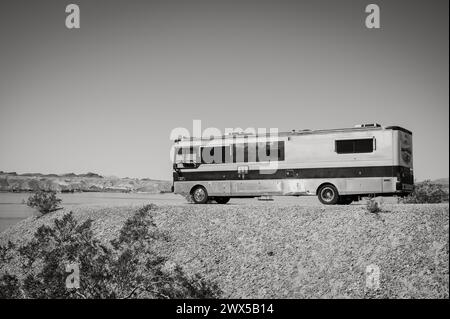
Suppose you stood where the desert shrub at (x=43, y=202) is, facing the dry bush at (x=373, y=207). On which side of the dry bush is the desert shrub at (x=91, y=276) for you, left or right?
right

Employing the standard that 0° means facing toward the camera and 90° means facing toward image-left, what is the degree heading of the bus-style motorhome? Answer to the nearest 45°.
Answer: approximately 135°

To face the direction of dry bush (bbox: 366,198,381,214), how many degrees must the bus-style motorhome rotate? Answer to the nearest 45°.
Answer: approximately 180°

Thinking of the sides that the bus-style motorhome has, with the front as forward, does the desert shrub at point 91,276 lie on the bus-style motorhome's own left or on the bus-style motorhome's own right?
on the bus-style motorhome's own left

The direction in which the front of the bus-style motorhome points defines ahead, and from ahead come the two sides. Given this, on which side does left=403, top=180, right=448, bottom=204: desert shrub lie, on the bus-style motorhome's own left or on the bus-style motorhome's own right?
on the bus-style motorhome's own right
